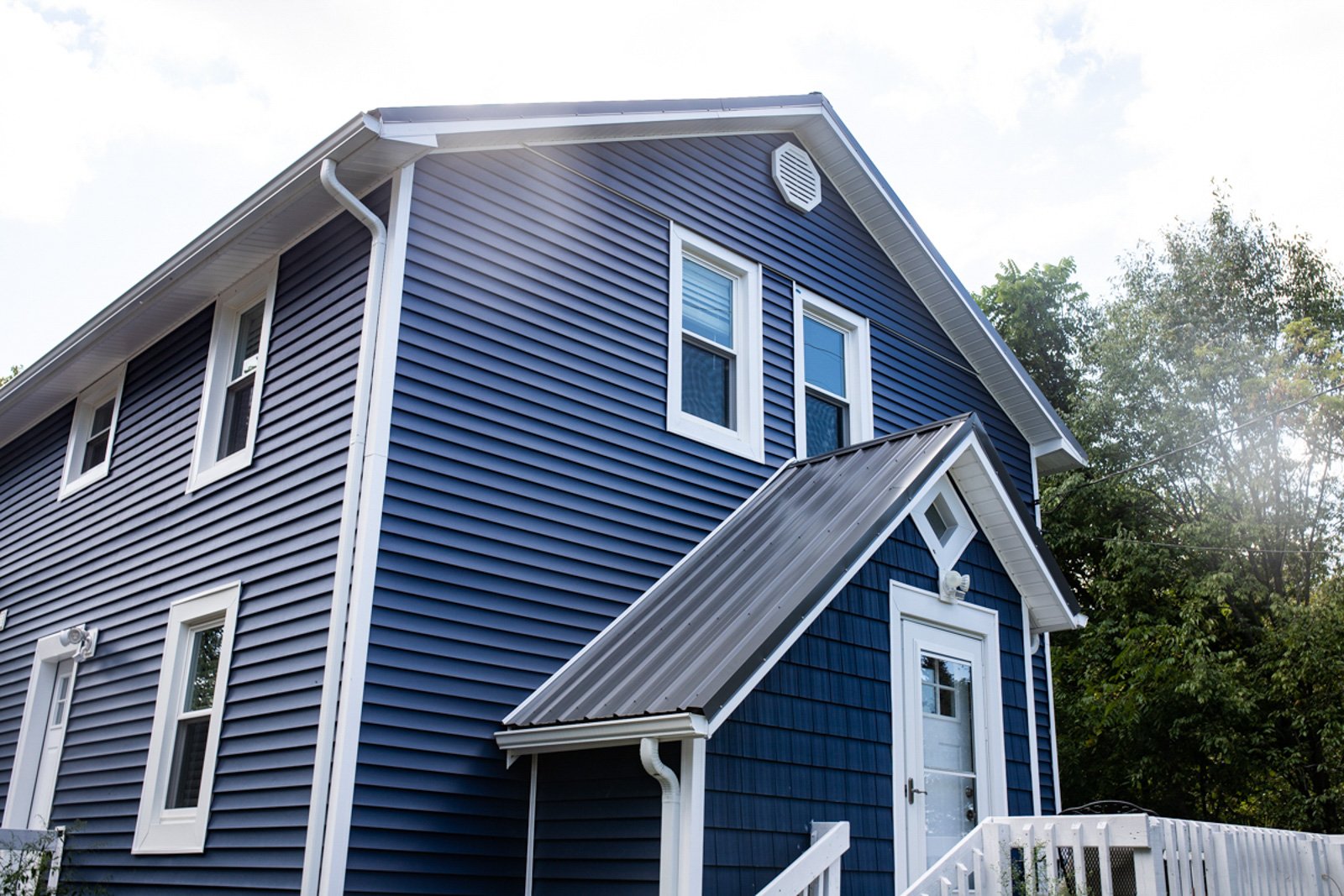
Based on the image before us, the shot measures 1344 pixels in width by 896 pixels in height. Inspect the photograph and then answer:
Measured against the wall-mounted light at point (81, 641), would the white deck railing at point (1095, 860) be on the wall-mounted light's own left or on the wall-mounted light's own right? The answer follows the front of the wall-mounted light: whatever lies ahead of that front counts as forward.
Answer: on the wall-mounted light's own left

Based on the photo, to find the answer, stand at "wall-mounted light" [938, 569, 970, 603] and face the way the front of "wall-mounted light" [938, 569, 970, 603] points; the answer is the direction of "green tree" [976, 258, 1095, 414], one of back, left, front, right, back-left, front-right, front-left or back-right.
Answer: back-left

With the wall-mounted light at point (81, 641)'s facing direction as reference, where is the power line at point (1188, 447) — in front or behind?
behind

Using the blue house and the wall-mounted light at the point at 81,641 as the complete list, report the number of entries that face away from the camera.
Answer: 0

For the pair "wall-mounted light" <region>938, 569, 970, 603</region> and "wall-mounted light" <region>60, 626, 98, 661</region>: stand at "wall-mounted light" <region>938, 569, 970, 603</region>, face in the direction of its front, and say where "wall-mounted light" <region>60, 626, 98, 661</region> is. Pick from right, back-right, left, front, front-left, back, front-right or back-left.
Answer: back-right

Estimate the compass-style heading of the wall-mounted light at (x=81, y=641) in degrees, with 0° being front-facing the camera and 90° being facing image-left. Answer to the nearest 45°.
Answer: approximately 45°

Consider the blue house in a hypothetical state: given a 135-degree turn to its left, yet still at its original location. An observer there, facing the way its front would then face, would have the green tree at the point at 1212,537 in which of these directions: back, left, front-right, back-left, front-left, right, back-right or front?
front-right

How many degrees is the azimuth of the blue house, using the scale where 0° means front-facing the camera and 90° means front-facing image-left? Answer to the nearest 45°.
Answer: approximately 315°

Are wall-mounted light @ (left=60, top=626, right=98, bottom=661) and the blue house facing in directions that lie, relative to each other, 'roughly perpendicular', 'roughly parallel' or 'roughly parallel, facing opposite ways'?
roughly perpendicular

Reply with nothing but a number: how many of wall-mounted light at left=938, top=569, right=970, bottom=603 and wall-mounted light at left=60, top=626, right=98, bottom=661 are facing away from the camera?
0

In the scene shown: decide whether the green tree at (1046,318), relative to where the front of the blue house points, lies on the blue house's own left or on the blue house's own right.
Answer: on the blue house's own left
